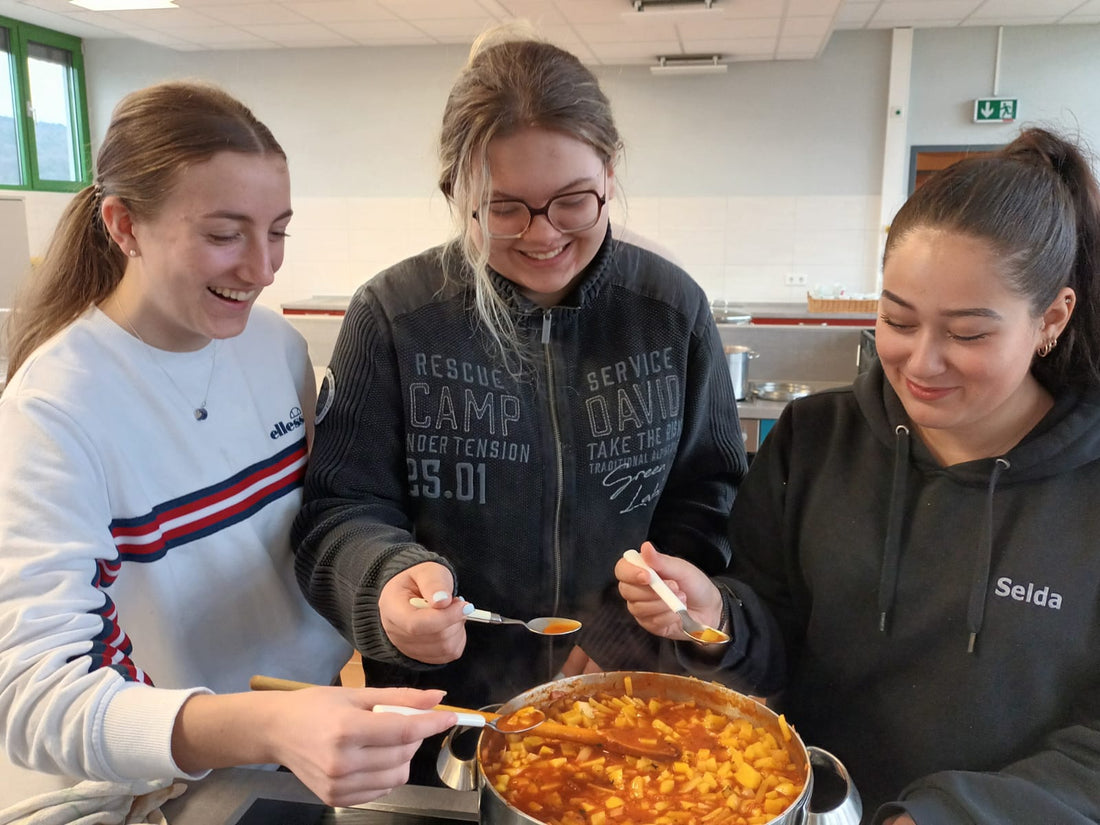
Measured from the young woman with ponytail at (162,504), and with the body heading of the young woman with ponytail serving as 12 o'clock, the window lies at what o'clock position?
The window is roughly at 7 o'clock from the young woman with ponytail.

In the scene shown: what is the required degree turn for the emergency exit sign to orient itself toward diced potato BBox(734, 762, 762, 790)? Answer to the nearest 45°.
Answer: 0° — it already faces it

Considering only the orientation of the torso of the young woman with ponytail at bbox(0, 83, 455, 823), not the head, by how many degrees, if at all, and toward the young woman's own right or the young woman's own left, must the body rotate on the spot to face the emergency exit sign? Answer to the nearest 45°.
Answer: approximately 90° to the young woman's own left

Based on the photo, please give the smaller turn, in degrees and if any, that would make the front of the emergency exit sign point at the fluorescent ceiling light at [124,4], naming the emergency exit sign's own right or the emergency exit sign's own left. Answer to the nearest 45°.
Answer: approximately 45° to the emergency exit sign's own right

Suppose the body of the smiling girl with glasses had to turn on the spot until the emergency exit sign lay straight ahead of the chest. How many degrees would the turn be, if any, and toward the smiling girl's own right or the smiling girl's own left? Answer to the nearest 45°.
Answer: approximately 135° to the smiling girl's own left

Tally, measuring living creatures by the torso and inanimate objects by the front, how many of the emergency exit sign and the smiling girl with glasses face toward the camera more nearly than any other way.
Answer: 2

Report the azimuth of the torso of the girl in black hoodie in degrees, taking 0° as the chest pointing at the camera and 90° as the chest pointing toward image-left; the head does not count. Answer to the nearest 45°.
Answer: approximately 45°

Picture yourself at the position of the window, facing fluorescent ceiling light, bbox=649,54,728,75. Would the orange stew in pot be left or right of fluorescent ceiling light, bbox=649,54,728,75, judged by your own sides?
right

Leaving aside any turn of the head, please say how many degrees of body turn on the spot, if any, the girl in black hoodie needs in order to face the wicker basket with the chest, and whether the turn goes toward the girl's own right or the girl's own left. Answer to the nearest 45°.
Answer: approximately 135° to the girl's own right

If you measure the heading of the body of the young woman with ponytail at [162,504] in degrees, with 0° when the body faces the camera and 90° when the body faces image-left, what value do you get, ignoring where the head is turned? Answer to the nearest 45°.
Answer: approximately 315°
